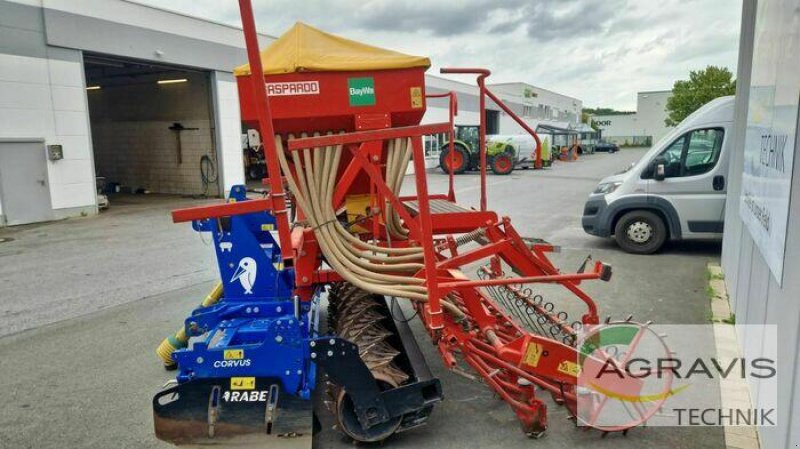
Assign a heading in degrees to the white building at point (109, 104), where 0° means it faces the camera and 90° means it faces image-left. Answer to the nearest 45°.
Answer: approximately 315°

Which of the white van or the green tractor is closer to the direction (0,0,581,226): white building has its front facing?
the white van

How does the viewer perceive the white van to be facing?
facing to the left of the viewer

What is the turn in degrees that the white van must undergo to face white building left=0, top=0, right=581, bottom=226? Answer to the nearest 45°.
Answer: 0° — it already faces it

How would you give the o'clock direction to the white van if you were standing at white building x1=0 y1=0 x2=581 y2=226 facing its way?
The white van is roughly at 12 o'clock from the white building.

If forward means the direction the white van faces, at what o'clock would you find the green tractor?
The green tractor is roughly at 2 o'clock from the white van.

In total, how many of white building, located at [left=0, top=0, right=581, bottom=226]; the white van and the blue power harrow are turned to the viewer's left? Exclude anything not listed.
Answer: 2

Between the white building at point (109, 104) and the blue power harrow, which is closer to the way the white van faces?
the white building

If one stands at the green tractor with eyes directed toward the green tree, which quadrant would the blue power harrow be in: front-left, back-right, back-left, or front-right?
back-right

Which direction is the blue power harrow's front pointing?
to the viewer's left

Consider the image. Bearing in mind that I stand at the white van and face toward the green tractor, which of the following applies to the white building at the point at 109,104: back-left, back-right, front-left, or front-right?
front-left

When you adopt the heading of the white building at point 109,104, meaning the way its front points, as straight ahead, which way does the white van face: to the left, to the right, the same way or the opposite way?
the opposite way

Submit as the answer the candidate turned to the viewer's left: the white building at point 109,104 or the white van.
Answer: the white van

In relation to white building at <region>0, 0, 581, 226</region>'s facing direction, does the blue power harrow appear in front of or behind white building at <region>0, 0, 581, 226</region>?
in front
